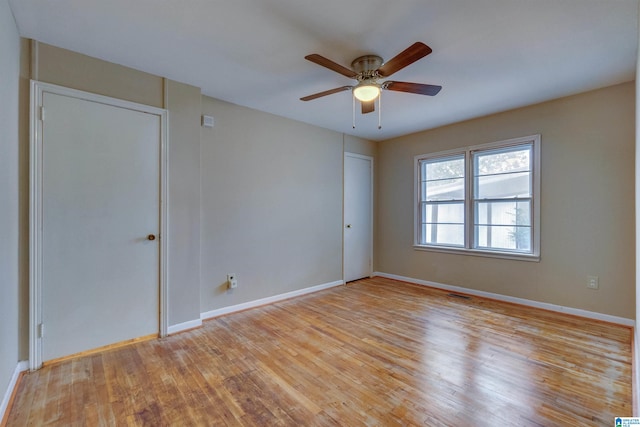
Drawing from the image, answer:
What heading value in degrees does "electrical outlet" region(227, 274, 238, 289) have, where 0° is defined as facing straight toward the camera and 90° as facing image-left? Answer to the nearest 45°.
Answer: approximately 315°

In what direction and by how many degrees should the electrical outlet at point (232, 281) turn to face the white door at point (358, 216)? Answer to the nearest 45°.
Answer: approximately 90° to its left

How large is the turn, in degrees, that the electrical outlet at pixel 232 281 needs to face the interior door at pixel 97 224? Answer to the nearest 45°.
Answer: approximately 90° to its right

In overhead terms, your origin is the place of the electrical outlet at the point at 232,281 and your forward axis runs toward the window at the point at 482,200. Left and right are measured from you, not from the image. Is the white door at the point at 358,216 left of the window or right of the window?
left

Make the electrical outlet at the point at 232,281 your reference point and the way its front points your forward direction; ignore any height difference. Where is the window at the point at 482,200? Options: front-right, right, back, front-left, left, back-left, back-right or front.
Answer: front-left

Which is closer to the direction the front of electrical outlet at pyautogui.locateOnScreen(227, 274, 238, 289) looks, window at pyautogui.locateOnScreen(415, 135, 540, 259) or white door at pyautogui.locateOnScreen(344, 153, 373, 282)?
the window

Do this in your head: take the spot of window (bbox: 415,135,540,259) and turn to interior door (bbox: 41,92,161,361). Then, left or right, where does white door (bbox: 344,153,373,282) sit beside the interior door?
right
